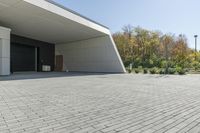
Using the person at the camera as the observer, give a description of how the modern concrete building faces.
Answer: facing the viewer and to the right of the viewer
